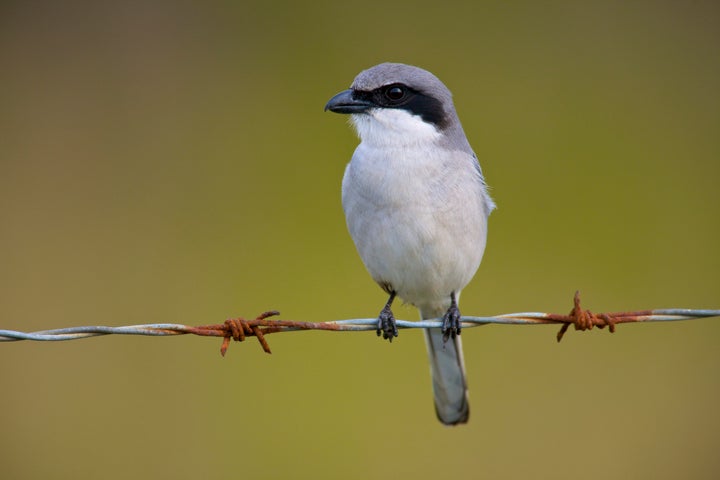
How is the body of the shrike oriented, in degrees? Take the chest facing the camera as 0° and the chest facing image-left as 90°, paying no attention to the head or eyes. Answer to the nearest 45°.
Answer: approximately 45°
